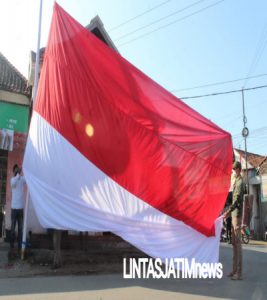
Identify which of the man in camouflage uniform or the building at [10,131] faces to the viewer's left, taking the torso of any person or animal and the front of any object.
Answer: the man in camouflage uniform

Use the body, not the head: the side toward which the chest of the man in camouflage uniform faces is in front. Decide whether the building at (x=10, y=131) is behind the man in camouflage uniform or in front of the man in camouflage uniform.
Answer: in front

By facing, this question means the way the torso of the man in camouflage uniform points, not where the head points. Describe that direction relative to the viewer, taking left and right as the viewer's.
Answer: facing to the left of the viewer

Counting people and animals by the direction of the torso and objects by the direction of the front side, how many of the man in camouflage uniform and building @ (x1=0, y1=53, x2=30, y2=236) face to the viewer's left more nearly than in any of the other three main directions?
1

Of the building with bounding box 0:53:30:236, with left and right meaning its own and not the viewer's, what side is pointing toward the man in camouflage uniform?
front

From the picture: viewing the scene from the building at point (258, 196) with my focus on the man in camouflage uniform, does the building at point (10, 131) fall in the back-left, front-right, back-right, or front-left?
front-right

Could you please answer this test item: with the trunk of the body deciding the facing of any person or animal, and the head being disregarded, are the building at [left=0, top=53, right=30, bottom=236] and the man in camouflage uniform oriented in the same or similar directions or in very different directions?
very different directions

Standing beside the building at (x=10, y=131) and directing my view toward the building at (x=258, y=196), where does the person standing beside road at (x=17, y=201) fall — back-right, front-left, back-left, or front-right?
back-right

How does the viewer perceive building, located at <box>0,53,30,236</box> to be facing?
facing the viewer and to the right of the viewer

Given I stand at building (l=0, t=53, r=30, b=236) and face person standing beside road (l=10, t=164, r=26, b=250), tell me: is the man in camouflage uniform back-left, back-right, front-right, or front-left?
front-left

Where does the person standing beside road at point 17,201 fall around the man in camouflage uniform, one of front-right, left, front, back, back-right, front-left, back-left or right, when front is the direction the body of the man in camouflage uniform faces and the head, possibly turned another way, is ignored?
front

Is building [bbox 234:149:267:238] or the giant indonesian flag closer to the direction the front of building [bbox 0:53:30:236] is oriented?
the giant indonesian flag
